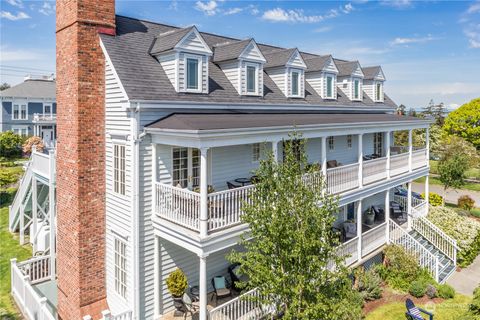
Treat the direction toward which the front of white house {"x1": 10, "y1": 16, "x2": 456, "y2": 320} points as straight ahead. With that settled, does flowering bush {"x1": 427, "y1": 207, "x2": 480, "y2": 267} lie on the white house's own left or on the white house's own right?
on the white house's own left

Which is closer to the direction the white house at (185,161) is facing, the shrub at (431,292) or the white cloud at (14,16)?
the shrub

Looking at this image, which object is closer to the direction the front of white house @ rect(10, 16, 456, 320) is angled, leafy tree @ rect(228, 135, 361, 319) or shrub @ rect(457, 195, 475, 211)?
the leafy tree

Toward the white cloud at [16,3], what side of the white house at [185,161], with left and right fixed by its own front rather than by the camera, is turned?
back

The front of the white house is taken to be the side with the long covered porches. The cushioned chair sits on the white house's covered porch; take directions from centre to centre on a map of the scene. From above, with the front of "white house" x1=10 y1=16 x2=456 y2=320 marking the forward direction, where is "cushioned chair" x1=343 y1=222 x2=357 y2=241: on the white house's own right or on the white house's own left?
on the white house's own left

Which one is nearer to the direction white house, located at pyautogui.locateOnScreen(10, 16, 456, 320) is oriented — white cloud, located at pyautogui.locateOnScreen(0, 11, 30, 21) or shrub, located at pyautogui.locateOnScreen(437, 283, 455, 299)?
the shrub

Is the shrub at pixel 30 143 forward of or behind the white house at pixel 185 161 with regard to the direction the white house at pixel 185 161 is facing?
behind

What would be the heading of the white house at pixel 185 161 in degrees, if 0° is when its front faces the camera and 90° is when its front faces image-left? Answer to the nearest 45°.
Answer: approximately 315°

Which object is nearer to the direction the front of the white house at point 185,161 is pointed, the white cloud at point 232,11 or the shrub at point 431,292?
the shrub

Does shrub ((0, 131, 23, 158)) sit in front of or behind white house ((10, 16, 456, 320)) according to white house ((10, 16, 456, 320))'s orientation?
behind
